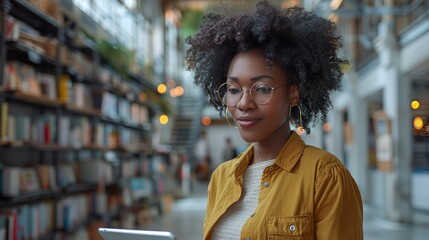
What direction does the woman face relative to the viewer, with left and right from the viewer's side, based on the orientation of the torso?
facing the viewer and to the left of the viewer

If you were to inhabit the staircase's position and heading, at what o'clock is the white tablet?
The white tablet is roughly at 12 o'clock from the staircase.

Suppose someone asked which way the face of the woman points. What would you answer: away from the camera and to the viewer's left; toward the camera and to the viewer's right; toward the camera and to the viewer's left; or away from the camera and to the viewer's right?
toward the camera and to the viewer's left

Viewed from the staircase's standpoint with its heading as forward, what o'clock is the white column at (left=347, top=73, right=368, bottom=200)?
The white column is roughly at 11 o'clock from the staircase.

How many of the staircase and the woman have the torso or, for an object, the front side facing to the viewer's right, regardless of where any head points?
0

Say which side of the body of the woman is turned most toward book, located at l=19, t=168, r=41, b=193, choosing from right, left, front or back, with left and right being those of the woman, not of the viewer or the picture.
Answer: right

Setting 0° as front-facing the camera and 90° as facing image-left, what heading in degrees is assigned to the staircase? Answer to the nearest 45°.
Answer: approximately 0°
